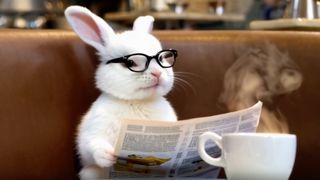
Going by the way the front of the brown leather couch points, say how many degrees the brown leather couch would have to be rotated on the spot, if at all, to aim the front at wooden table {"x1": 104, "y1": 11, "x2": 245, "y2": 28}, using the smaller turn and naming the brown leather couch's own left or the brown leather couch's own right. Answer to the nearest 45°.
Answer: approximately 180°

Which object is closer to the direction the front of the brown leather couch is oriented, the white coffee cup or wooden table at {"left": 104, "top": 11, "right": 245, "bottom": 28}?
the white coffee cup

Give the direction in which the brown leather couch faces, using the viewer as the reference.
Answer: facing the viewer

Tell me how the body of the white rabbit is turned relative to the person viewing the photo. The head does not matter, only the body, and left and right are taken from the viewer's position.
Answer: facing the viewer and to the right of the viewer

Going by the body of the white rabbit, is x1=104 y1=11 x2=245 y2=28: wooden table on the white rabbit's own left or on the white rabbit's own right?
on the white rabbit's own left
